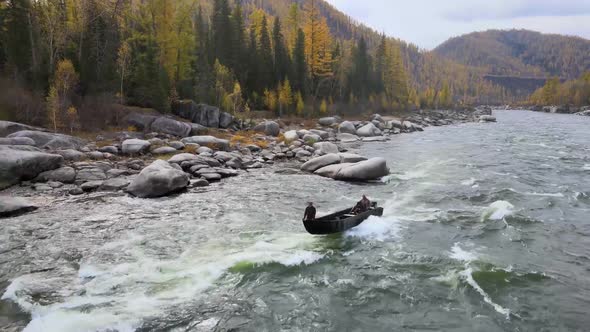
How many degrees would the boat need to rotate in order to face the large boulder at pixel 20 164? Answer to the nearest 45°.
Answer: approximately 45° to its right

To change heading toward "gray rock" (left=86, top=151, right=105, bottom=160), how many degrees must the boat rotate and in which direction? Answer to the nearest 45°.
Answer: approximately 90° to its right

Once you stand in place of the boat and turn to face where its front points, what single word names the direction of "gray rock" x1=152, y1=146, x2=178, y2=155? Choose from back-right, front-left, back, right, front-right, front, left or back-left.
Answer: right

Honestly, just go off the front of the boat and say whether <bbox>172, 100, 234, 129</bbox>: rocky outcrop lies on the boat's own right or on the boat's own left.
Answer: on the boat's own right

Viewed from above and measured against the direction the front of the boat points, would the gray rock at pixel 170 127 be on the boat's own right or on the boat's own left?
on the boat's own right

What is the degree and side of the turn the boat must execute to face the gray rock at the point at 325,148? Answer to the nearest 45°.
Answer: approximately 135° to its right

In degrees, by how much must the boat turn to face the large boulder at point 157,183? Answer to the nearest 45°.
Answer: approximately 90° to its right

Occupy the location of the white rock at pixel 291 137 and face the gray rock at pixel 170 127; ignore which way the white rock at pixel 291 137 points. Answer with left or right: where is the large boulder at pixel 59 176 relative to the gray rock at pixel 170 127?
left

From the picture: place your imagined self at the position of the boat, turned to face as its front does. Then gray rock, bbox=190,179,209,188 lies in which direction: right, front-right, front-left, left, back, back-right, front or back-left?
right

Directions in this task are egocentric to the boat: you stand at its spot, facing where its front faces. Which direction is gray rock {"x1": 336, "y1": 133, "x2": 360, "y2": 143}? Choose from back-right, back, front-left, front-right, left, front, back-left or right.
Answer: back-right
